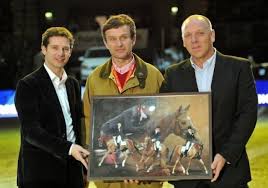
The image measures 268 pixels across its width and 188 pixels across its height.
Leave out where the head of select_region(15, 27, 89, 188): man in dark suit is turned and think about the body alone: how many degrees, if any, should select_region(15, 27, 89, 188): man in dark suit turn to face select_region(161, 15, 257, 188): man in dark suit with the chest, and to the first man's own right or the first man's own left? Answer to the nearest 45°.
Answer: approximately 45° to the first man's own left

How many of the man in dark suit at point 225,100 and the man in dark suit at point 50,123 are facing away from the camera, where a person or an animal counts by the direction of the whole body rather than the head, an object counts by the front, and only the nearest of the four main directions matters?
0

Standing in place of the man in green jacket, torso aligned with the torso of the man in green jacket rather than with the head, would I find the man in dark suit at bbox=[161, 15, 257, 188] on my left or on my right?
on my left

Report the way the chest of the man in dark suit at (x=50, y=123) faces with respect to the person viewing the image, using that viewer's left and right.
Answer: facing the viewer and to the right of the viewer

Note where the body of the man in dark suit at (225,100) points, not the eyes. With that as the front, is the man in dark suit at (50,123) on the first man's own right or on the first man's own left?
on the first man's own right

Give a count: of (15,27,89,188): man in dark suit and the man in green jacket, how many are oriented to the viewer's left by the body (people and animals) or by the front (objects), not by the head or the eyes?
0

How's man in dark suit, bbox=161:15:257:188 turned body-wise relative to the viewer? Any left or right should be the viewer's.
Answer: facing the viewer and to the left of the viewer
